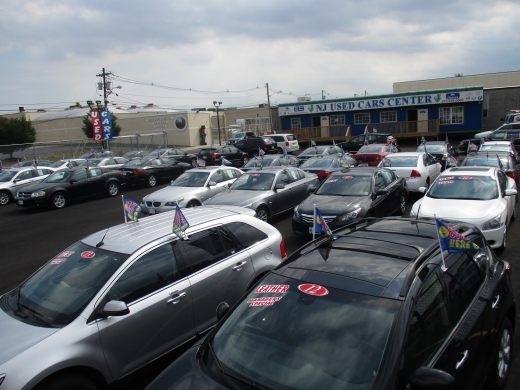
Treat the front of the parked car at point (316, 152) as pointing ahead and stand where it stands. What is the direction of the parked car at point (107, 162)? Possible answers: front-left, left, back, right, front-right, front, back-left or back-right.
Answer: front-right

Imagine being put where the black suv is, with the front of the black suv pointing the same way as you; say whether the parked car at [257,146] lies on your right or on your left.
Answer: on your right
